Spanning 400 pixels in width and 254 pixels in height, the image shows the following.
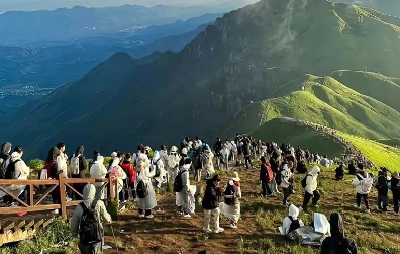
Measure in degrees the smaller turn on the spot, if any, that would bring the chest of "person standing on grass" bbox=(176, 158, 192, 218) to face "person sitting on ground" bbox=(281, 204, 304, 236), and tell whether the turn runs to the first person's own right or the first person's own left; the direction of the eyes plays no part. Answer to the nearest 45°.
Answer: approximately 45° to the first person's own right

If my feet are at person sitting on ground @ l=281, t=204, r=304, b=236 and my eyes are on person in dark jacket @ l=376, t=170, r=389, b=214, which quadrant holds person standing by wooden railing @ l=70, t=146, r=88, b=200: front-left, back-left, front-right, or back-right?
back-left

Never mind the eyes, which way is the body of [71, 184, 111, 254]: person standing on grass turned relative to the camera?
away from the camera

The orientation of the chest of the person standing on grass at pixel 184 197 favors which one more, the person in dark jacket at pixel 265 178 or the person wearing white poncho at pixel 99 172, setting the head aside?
the person in dark jacket

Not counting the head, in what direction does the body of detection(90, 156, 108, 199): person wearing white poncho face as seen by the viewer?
away from the camera

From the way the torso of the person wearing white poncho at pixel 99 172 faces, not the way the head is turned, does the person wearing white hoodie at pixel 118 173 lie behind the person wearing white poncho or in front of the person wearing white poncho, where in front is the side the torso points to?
in front

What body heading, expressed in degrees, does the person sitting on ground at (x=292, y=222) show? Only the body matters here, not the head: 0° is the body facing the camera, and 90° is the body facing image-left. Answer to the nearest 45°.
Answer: approximately 180°

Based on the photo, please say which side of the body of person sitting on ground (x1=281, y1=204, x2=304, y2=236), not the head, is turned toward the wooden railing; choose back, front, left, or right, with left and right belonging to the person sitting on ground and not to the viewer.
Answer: left

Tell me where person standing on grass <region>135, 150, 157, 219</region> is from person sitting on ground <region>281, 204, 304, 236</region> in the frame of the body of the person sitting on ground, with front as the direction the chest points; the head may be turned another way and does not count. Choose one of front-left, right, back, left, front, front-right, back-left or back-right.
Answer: left
